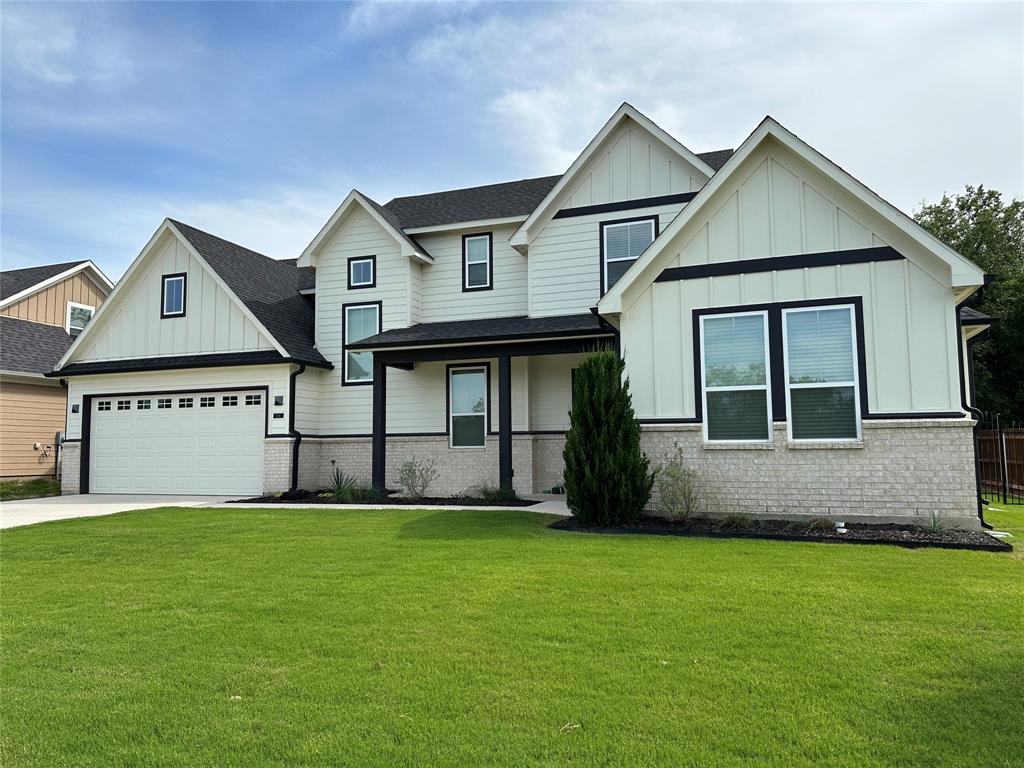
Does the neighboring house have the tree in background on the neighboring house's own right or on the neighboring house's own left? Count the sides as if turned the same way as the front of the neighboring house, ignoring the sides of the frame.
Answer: on the neighboring house's own left

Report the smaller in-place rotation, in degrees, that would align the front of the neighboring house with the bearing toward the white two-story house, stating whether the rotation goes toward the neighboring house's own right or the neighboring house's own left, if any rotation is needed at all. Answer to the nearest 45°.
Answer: approximately 90° to the neighboring house's own left

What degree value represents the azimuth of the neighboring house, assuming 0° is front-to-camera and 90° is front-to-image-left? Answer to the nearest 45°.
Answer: approximately 45°

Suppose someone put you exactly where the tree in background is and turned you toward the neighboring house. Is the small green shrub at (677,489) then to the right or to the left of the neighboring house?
left

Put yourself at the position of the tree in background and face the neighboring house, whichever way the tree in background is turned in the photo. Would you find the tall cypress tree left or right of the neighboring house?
left

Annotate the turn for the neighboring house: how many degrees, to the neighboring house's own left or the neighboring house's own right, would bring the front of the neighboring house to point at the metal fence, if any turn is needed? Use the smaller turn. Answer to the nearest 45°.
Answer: approximately 90° to the neighboring house's own left

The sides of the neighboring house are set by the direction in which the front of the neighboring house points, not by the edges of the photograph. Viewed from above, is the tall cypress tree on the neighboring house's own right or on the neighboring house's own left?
on the neighboring house's own left

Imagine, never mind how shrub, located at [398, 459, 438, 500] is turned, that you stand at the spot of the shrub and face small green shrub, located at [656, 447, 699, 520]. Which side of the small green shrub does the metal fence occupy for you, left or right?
left

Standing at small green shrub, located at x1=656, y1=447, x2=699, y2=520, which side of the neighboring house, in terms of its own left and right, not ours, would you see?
left

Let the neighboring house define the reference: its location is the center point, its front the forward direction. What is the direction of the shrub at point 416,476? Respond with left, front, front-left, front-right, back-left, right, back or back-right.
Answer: left

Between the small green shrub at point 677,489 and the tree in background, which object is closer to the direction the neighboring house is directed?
the small green shrub
